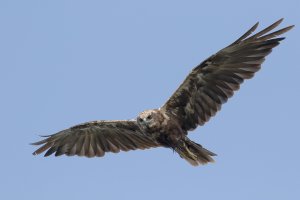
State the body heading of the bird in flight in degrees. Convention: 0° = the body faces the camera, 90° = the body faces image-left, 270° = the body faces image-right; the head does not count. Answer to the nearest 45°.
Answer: approximately 45°
